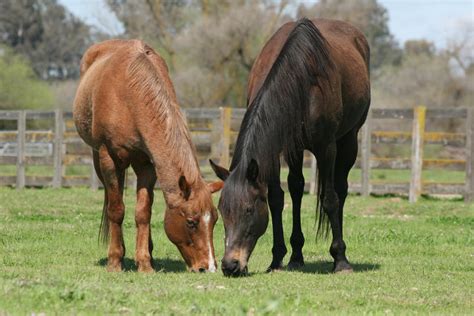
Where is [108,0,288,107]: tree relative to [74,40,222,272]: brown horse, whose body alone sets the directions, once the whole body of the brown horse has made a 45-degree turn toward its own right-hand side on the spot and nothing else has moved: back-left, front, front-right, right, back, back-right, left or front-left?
back

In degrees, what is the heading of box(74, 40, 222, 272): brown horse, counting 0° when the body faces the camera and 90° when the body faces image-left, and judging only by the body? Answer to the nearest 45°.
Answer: approximately 315°

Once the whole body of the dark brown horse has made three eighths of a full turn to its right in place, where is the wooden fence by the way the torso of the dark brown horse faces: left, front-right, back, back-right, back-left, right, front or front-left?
front

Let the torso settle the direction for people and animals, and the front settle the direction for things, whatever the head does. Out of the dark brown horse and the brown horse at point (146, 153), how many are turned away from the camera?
0

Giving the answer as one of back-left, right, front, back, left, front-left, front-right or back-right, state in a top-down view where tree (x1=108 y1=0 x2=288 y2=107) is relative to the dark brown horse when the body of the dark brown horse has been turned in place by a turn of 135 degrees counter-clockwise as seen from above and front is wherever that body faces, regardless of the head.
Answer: left

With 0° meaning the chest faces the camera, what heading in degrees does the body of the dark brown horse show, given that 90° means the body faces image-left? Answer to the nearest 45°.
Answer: approximately 45°
